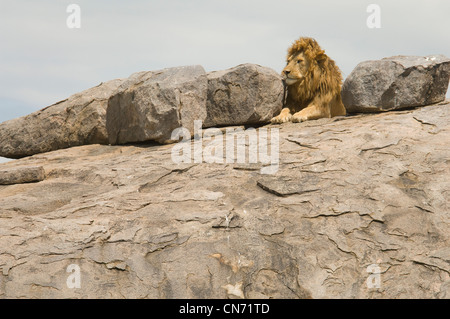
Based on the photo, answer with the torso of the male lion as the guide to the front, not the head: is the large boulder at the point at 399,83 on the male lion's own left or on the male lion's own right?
on the male lion's own left

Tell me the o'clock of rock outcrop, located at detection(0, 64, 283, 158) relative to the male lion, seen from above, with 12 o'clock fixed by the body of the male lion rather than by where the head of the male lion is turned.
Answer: The rock outcrop is roughly at 1 o'clock from the male lion.

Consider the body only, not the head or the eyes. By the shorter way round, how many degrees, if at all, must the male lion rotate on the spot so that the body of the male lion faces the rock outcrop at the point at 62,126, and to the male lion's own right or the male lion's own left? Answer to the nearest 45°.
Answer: approximately 45° to the male lion's own right

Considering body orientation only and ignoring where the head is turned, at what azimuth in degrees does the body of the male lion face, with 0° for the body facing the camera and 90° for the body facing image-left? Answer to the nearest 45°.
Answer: approximately 45°

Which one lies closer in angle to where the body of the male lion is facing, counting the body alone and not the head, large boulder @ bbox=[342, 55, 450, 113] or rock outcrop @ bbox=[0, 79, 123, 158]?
the rock outcrop
